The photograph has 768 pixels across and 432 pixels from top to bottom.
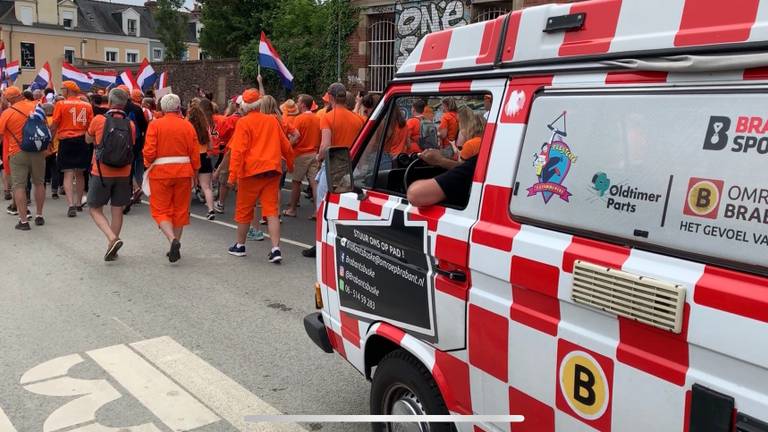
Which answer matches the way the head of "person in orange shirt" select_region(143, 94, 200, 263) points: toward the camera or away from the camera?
away from the camera

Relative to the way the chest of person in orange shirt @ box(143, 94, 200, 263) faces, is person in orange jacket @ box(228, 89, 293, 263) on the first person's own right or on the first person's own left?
on the first person's own right

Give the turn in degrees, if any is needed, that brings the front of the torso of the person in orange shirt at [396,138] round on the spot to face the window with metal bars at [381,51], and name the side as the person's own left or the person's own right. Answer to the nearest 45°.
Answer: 0° — they already face it

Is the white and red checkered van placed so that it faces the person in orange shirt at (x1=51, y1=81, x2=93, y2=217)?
yes

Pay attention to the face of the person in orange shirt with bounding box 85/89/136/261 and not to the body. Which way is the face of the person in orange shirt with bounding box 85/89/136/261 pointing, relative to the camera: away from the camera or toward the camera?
away from the camera

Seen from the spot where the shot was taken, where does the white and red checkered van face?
facing away from the viewer and to the left of the viewer

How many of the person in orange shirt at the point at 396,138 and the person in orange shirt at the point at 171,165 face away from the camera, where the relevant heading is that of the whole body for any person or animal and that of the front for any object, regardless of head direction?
2

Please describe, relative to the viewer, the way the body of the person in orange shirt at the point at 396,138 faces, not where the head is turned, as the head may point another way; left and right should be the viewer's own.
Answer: facing away from the viewer

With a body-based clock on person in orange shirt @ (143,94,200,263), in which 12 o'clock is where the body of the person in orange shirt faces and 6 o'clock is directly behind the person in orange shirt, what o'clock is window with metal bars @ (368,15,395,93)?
The window with metal bars is roughly at 1 o'clock from the person in orange shirt.

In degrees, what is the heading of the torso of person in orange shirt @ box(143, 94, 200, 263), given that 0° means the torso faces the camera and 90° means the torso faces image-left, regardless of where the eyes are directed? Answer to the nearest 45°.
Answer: approximately 180°

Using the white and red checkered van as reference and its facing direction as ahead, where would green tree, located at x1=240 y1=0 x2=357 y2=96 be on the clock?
The green tree is roughly at 1 o'clock from the white and red checkered van.
